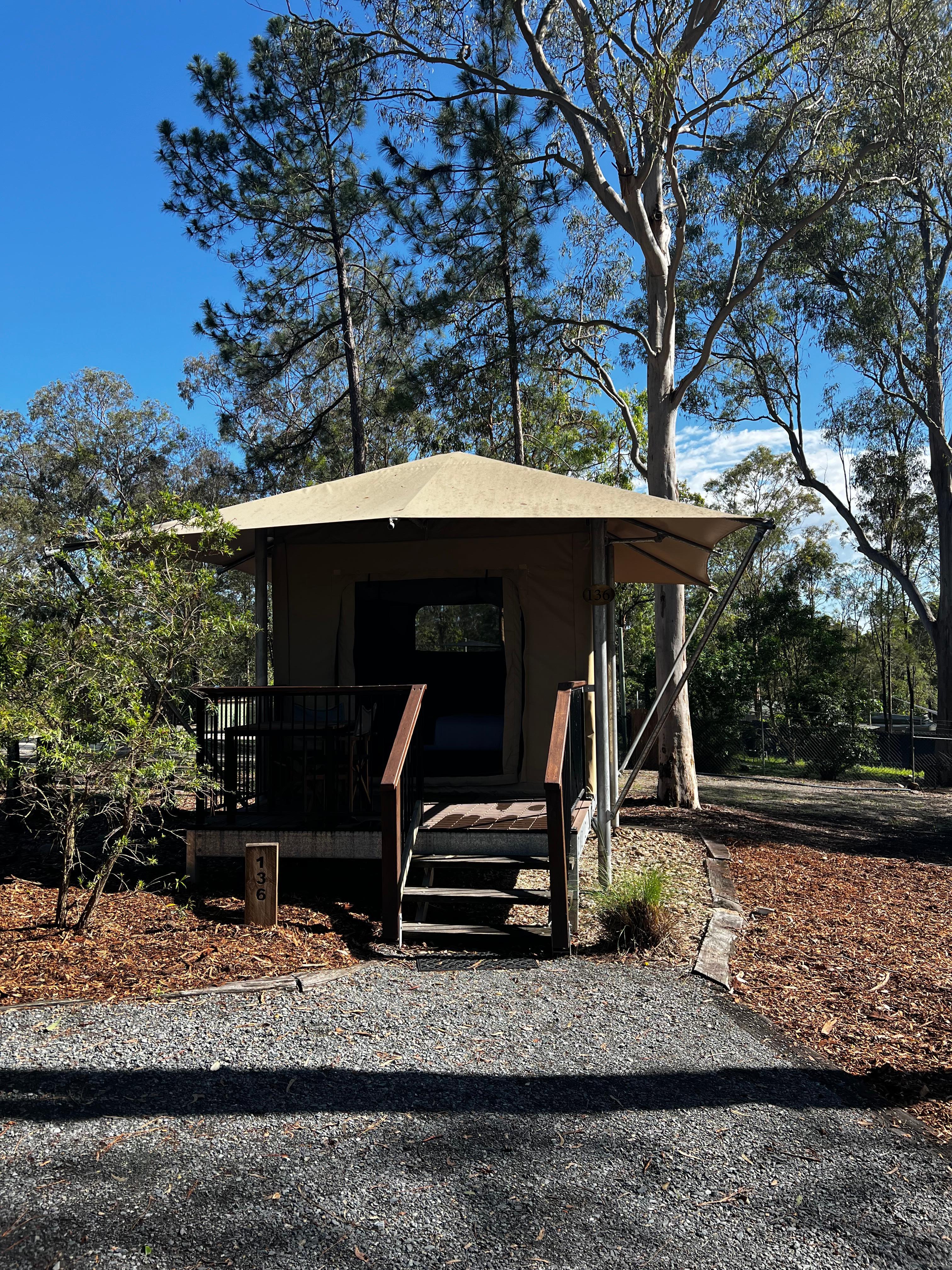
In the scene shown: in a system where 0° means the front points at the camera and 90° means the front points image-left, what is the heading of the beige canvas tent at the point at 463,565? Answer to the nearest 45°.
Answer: approximately 0°

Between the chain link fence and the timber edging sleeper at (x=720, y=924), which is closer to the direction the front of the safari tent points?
the timber edging sleeper

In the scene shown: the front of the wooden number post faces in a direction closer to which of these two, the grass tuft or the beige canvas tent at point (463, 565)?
the grass tuft

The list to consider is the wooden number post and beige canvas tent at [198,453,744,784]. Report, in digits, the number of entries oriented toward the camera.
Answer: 2

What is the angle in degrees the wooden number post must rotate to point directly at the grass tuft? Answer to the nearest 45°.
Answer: approximately 90° to its left

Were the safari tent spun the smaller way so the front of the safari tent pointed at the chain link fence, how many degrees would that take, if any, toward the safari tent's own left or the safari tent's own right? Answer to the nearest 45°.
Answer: approximately 135° to the safari tent's own left

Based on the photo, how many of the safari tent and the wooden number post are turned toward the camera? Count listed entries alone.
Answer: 2

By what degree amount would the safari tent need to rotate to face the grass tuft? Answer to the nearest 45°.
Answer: approximately 45° to its left

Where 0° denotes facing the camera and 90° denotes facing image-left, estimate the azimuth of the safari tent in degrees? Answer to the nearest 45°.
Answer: approximately 0°

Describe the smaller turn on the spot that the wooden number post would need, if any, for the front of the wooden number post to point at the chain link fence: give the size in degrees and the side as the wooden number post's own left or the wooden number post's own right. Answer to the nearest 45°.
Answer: approximately 135° to the wooden number post's own left

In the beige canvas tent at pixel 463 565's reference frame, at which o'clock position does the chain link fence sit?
The chain link fence is roughly at 7 o'clock from the beige canvas tent.
